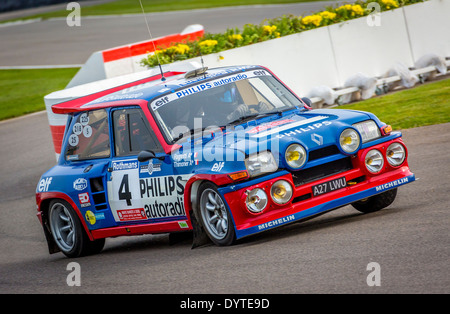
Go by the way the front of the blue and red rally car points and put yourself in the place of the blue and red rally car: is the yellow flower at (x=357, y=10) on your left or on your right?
on your left

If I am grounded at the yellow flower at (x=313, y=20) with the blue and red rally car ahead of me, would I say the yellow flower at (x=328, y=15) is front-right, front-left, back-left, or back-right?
back-left

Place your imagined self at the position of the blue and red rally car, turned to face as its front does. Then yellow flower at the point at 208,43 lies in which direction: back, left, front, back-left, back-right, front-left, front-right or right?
back-left

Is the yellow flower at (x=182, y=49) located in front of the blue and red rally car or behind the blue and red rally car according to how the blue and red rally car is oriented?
behind

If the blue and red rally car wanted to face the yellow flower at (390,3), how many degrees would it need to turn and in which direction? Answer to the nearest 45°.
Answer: approximately 90° to its left

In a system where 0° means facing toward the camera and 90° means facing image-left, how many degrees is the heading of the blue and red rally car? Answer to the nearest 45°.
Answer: approximately 315°

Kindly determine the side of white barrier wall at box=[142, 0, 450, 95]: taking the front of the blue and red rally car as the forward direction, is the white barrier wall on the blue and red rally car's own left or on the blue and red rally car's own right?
on the blue and red rally car's own left

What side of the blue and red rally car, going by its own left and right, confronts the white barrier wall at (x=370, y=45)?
left

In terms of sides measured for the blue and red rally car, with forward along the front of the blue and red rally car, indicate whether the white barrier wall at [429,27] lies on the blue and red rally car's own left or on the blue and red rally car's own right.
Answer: on the blue and red rally car's own left

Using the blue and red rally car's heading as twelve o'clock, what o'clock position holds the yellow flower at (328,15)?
The yellow flower is roughly at 8 o'clock from the blue and red rally car.
